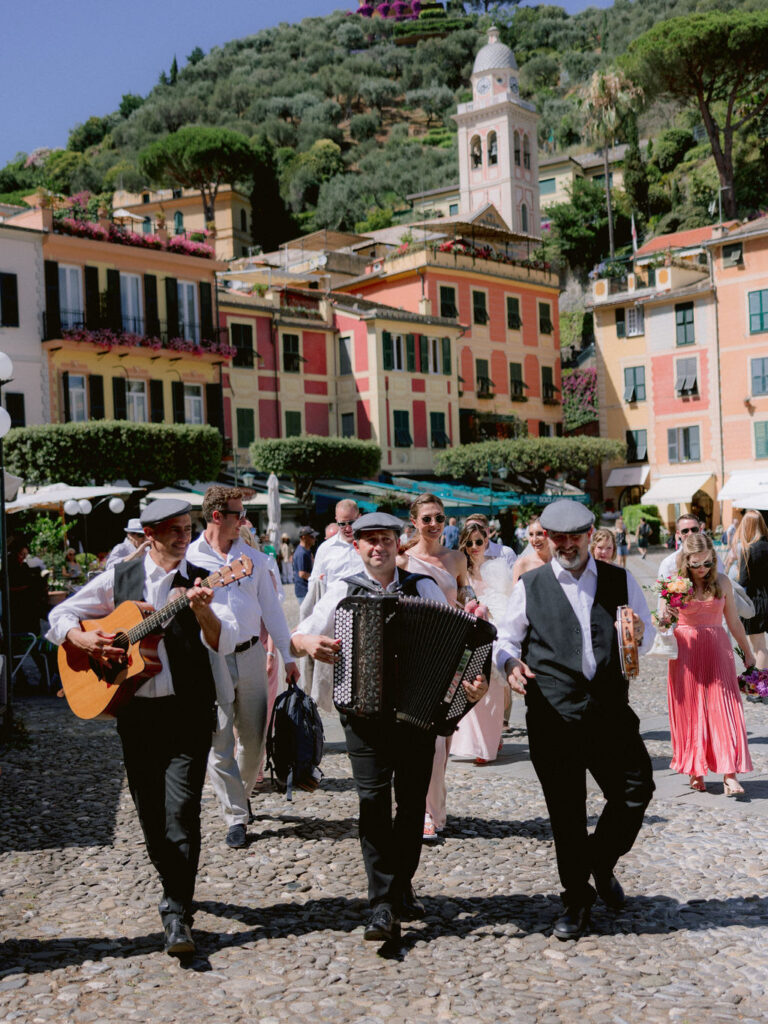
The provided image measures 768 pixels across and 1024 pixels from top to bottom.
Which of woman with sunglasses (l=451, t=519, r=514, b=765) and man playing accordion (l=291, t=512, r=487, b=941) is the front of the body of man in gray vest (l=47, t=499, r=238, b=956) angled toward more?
the man playing accordion

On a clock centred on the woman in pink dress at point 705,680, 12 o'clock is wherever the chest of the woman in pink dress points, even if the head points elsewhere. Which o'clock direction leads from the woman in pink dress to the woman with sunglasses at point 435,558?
The woman with sunglasses is roughly at 2 o'clock from the woman in pink dress.

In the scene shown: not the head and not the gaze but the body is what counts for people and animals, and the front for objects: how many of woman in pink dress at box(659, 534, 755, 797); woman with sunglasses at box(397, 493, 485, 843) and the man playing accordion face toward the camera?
3

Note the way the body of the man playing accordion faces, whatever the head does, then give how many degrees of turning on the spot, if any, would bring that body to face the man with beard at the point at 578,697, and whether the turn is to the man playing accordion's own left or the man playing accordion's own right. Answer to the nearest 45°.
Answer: approximately 90° to the man playing accordion's own left

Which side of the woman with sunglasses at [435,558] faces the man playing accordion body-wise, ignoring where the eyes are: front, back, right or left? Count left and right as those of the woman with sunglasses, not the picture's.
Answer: front

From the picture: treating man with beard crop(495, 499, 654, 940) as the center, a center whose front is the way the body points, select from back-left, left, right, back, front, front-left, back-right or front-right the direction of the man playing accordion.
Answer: right

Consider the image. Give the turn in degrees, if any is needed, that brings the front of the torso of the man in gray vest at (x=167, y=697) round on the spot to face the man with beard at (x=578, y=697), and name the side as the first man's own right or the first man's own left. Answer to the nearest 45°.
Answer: approximately 90° to the first man's own left

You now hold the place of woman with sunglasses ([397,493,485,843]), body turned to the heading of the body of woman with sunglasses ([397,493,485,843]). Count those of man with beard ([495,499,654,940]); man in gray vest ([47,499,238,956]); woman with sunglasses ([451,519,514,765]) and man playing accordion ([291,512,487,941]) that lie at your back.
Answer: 1
